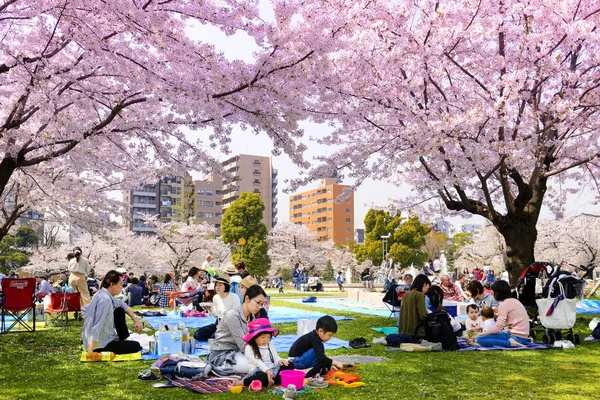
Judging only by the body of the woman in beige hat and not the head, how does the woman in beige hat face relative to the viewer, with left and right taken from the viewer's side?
facing the viewer and to the left of the viewer

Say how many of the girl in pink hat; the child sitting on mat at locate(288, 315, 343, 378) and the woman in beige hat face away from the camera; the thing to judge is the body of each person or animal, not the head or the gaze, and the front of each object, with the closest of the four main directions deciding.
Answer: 0

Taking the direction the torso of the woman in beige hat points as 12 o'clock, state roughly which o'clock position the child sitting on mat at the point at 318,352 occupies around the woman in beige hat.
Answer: The child sitting on mat is roughly at 10 o'clock from the woman in beige hat.

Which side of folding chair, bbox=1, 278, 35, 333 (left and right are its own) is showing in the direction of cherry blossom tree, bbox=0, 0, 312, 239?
front

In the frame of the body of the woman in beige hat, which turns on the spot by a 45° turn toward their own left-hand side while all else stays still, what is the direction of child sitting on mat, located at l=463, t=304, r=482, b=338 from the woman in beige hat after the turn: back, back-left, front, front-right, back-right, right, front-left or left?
left

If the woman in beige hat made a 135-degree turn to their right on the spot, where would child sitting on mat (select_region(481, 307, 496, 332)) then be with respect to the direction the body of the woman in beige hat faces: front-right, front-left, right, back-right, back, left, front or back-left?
right

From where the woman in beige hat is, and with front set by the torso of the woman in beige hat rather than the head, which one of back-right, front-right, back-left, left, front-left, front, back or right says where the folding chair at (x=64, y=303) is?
right

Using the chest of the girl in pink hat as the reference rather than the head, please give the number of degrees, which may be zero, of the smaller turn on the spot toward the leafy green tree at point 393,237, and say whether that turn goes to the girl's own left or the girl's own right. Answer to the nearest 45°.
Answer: approximately 135° to the girl's own left

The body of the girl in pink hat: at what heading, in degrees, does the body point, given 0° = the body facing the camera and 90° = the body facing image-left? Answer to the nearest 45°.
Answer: approximately 315°
